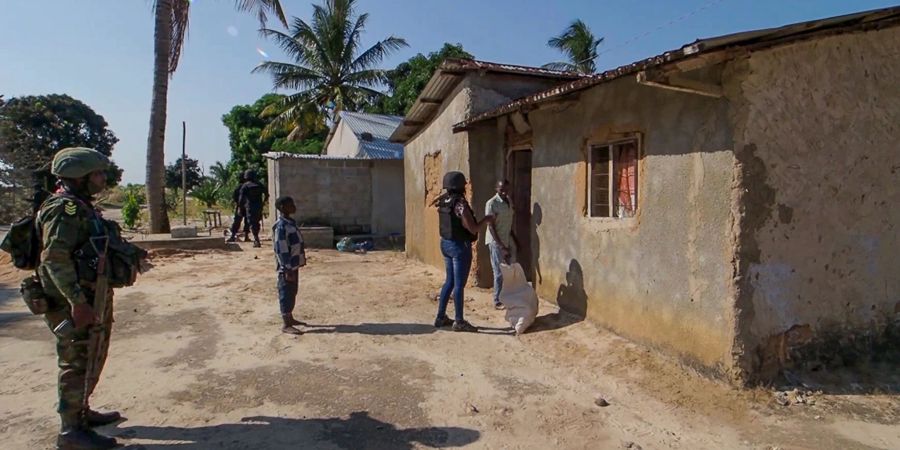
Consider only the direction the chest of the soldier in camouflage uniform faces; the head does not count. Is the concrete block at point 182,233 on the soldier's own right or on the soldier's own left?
on the soldier's own left

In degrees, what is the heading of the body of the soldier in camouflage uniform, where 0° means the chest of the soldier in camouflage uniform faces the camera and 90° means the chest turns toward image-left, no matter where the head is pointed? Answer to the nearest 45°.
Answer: approximately 270°

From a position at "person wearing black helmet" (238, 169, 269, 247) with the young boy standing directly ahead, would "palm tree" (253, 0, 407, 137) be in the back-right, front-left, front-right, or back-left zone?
back-left

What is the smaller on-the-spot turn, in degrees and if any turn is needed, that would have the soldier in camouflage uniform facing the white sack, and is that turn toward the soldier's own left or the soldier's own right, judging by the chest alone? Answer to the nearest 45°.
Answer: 0° — they already face it

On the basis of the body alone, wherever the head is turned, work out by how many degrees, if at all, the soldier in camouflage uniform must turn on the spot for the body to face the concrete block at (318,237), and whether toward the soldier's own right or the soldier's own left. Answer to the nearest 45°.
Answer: approximately 45° to the soldier's own left

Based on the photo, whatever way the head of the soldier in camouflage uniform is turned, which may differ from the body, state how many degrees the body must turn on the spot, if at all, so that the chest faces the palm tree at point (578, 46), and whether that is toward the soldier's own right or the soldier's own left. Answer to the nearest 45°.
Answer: approximately 45° to the soldier's own left

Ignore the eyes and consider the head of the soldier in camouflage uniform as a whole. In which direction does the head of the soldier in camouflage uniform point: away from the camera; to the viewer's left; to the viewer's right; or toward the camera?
to the viewer's right

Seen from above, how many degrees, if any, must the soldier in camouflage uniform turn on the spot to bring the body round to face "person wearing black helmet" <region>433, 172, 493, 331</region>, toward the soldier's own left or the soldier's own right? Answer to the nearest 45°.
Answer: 0° — they already face them

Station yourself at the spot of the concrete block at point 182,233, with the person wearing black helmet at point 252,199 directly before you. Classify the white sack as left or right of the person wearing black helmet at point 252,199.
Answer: right

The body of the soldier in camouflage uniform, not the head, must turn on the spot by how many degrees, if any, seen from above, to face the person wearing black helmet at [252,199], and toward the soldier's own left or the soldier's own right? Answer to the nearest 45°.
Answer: approximately 90° to the soldier's own left

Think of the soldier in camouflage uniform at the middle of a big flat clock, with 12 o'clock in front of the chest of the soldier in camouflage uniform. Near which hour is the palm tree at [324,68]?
The palm tree is roughly at 10 o'clock from the soldier in camouflage uniform.

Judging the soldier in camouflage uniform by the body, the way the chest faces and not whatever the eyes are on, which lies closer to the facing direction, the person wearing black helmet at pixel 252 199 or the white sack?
the white sack
